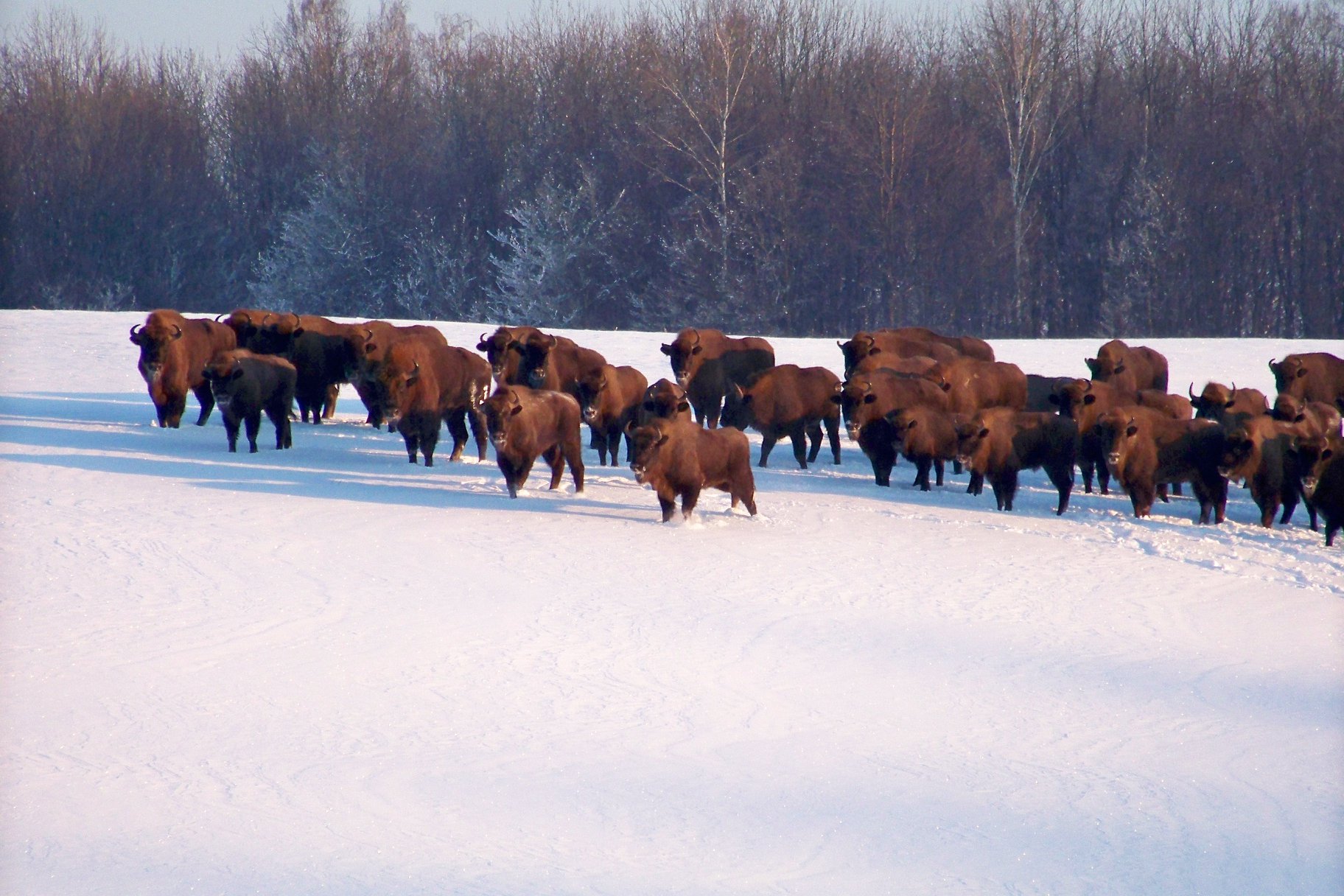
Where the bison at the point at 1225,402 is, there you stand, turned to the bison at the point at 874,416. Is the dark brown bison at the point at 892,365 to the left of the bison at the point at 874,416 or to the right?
right

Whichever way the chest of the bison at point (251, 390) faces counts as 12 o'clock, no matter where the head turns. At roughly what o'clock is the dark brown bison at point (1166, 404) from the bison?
The dark brown bison is roughly at 8 o'clock from the bison.

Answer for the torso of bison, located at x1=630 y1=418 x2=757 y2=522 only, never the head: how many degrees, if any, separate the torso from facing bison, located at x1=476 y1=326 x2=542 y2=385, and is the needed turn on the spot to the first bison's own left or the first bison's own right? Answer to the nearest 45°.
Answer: approximately 90° to the first bison's own right

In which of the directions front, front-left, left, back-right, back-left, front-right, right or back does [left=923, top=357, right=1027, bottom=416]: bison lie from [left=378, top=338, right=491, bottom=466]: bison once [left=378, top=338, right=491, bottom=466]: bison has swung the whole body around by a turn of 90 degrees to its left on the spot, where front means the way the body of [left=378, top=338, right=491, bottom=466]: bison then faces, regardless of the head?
front-left

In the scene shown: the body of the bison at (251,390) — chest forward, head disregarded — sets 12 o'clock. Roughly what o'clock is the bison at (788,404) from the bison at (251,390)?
the bison at (788,404) is roughly at 8 o'clock from the bison at (251,390).

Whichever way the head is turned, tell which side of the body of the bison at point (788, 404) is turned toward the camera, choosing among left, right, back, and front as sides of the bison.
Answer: left

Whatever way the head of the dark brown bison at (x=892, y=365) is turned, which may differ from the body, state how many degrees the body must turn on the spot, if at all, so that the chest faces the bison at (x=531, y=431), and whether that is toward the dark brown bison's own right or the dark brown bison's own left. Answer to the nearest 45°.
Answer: approximately 45° to the dark brown bison's own left

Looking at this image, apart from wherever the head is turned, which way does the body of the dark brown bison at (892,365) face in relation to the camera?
to the viewer's left

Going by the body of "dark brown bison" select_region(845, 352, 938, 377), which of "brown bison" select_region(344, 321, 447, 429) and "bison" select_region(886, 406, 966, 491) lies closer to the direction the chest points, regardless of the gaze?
the brown bison
